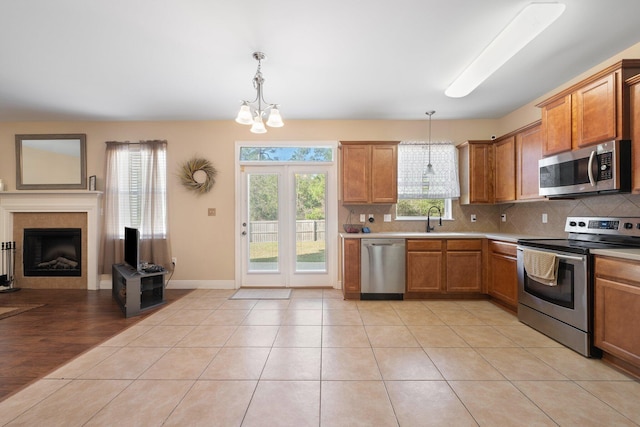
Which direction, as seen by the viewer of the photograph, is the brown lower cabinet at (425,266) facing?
facing the viewer

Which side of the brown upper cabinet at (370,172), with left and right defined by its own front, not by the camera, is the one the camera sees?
front

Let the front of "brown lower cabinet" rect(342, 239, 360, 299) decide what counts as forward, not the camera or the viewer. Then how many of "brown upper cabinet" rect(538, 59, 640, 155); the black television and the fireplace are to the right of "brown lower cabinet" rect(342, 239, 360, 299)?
2

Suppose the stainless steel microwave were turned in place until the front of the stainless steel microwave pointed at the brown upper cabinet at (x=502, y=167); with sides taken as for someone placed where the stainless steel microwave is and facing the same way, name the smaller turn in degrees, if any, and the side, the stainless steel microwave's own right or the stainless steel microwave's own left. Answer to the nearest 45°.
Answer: approximately 90° to the stainless steel microwave's own right

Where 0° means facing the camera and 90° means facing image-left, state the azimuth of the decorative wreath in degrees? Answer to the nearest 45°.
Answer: approximately 0°

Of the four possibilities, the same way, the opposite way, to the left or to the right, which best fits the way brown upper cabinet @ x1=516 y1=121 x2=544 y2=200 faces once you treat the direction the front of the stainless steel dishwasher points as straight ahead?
to the right

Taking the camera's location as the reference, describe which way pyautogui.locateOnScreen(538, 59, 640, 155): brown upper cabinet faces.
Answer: facing the viewer and to the left of the viewer

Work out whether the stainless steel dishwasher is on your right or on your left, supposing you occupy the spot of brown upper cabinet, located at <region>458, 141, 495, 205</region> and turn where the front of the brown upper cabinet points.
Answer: on your right

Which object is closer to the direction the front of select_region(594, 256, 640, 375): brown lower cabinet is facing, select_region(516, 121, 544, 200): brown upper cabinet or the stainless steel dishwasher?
the stainless steel dishwasher
